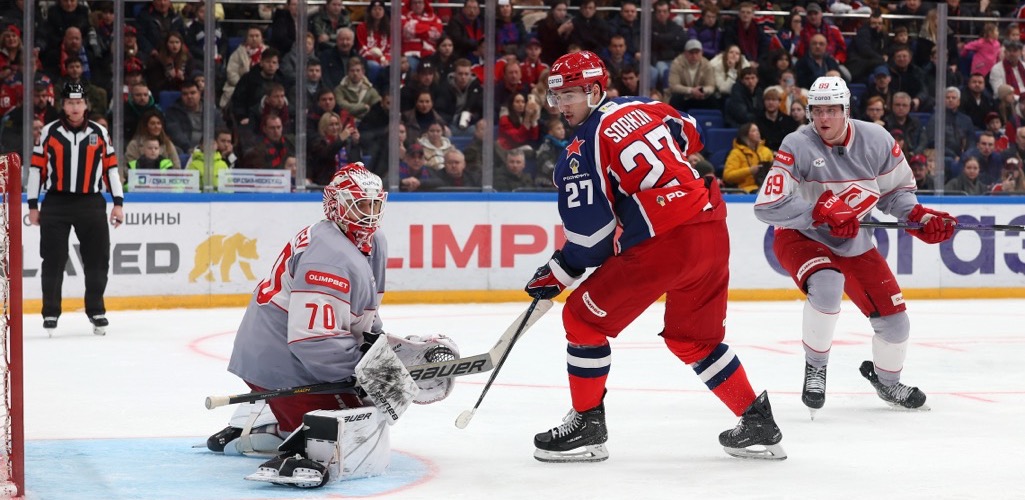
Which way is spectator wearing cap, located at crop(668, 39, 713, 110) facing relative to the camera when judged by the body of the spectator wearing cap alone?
toward the camera

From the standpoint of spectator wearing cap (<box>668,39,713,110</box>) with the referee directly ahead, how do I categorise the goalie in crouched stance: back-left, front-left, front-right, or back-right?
front-left

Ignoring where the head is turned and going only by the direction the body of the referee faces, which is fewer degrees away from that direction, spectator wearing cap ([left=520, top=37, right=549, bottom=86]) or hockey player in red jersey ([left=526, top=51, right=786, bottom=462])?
the hockey player in red jersey

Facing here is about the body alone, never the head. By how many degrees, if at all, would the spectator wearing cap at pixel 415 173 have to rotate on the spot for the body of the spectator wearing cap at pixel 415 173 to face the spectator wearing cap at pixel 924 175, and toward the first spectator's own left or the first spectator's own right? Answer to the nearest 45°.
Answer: approximately 90° to the first spectator's own left

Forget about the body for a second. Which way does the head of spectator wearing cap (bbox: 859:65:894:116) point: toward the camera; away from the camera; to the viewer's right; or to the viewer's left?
toward the camera

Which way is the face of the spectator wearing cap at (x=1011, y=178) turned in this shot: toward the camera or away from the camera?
toward the camera

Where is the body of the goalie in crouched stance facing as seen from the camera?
to the viewer's right

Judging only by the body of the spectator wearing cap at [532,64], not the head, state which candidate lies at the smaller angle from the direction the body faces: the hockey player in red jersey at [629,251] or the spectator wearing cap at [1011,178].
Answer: the hockey player in red jersey

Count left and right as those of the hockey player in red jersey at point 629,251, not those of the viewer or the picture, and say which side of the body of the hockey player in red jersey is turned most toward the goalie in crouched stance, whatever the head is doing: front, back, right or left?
left

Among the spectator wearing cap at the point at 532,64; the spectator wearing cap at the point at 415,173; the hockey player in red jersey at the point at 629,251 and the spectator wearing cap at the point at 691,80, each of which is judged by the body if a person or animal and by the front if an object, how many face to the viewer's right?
0

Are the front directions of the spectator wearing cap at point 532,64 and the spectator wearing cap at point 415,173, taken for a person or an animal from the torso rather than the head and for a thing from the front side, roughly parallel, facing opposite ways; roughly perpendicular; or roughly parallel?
roughly parallel

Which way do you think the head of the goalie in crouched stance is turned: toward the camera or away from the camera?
toward the camera

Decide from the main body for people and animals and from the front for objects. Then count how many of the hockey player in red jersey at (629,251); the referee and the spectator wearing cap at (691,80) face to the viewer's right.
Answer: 0

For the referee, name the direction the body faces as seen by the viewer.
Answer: toward the camera

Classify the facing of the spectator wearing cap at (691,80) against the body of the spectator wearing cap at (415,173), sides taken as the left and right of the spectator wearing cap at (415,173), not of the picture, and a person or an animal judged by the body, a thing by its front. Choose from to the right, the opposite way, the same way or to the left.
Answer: the same way

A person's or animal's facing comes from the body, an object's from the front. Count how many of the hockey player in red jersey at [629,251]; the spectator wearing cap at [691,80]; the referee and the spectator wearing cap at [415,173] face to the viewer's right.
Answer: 0

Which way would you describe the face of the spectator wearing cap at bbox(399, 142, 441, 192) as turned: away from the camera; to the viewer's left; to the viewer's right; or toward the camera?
toward the camera

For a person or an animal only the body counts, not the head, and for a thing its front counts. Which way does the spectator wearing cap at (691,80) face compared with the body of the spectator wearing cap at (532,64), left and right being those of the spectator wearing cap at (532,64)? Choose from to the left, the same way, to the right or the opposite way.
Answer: the same way

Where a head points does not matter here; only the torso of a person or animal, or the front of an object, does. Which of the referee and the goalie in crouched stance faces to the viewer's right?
the goalie in crouched stance
